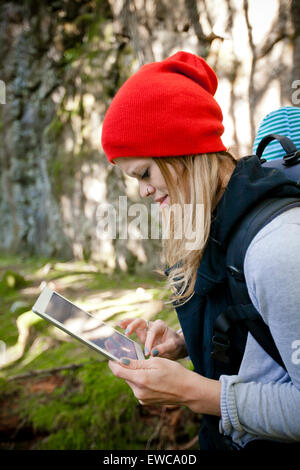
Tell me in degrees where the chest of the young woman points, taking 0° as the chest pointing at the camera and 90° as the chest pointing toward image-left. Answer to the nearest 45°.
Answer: approximately 90°

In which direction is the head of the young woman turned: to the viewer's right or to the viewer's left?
to the viewer's left

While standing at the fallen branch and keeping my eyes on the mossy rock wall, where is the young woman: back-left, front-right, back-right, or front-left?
back-right

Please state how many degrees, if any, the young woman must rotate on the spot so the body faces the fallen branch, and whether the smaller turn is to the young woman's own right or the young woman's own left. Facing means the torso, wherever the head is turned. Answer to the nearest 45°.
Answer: approximately 45° to the young woman's own right

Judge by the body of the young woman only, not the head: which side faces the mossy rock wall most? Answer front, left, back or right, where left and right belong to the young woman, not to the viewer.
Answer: right
